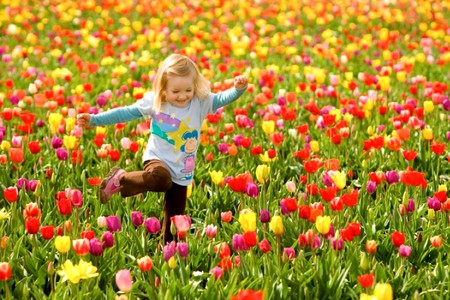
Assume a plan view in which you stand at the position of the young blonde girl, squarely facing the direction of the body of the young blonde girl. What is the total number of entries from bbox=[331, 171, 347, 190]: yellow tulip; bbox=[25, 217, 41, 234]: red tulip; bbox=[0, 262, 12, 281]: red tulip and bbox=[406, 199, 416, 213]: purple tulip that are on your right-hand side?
2

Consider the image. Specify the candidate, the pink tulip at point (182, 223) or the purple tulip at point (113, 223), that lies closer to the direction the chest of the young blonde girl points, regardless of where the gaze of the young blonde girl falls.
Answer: the pink tulip

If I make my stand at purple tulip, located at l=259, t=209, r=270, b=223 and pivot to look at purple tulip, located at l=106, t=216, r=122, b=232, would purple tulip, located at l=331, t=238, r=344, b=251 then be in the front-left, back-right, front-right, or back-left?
back-left

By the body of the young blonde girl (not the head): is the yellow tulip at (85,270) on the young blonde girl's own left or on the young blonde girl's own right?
on the young blonde girl's own right

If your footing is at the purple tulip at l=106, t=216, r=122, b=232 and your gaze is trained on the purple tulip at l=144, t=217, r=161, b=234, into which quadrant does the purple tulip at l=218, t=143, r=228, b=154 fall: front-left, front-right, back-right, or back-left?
front-left

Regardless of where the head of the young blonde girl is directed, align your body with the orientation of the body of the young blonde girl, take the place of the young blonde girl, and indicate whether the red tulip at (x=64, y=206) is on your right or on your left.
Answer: on your right

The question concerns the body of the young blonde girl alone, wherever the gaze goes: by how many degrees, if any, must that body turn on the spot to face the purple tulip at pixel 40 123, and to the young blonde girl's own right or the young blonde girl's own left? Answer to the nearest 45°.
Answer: approximately 180°

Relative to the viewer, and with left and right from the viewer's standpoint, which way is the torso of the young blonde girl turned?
facing the viewer and to the right of the viewer

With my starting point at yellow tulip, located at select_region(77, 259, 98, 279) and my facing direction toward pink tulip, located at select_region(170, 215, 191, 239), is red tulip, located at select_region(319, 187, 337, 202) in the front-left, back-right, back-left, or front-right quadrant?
front-right

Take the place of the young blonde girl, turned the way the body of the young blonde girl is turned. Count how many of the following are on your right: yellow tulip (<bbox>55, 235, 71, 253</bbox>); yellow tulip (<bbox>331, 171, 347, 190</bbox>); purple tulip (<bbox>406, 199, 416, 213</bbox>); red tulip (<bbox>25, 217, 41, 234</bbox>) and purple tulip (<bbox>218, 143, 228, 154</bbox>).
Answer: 2

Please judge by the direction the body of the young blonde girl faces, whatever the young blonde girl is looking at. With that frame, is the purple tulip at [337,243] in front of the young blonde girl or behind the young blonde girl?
in front

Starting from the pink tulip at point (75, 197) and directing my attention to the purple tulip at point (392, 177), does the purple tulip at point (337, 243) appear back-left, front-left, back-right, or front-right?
front-right
